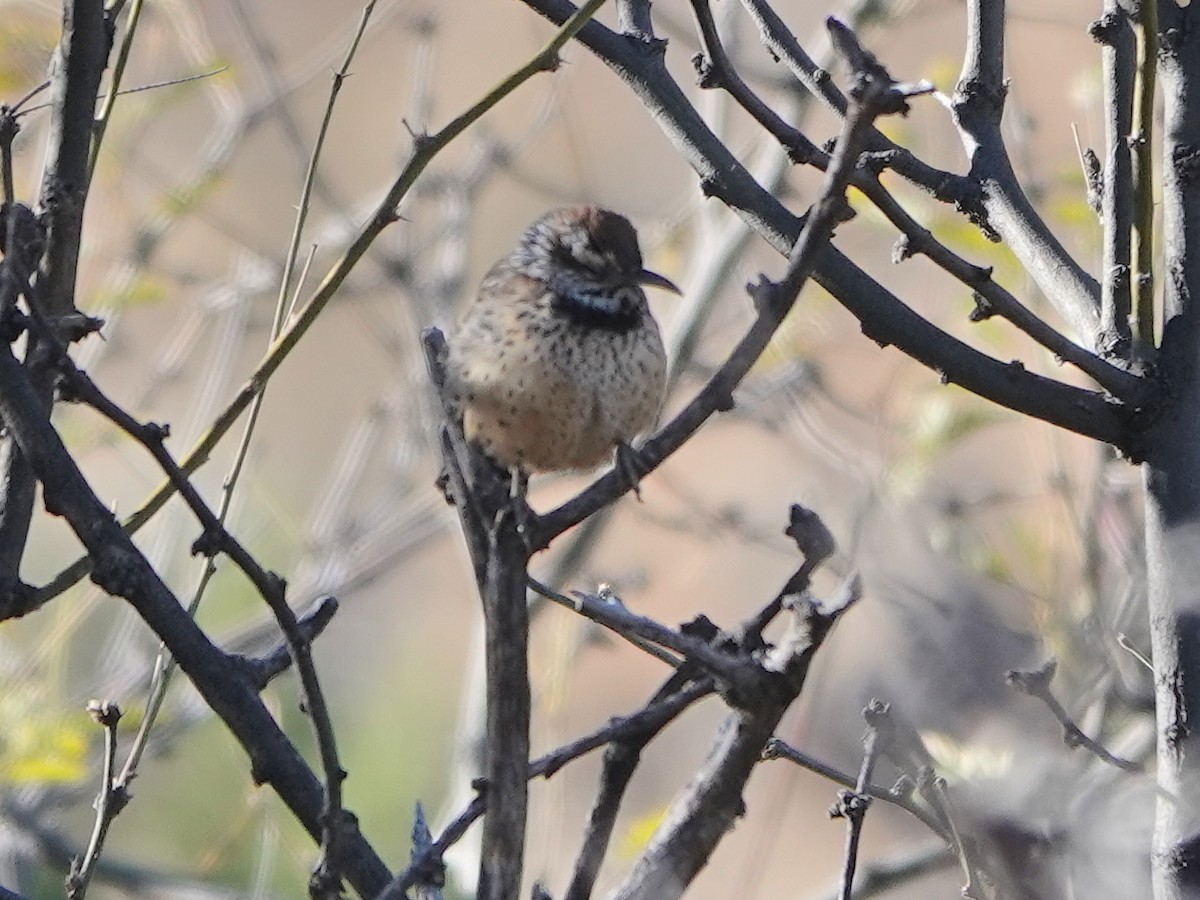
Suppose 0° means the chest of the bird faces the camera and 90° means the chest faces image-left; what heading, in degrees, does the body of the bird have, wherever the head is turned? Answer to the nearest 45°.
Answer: approximately 315°
